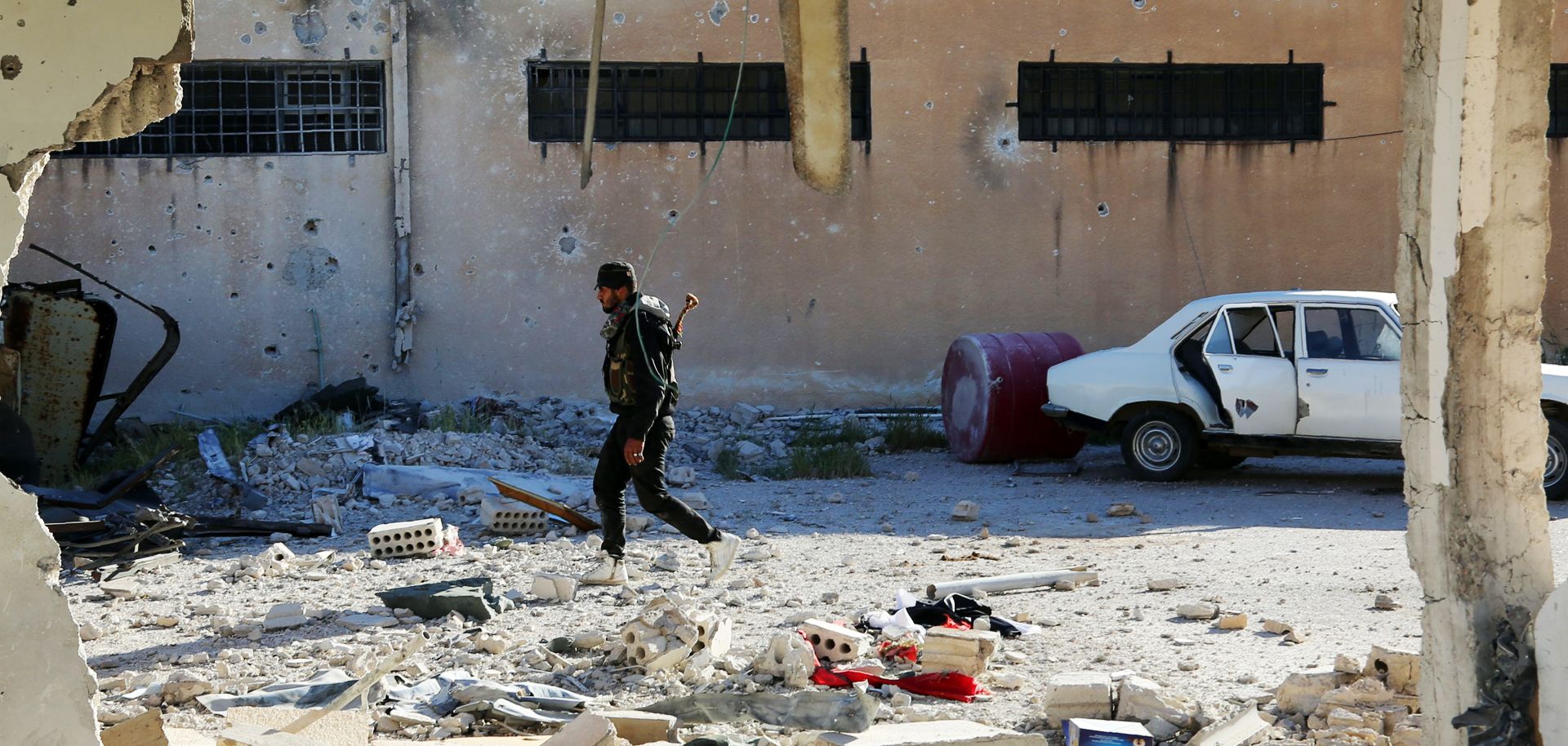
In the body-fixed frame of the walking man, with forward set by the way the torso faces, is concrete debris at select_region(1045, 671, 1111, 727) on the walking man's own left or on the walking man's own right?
on the walking man's own left

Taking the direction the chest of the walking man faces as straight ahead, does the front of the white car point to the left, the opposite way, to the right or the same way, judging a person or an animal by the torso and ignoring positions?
the opposite way

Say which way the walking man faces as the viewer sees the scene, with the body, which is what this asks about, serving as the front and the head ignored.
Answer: to the viewer's left

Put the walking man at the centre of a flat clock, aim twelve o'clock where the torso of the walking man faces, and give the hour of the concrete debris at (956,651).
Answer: The concrete debris is roughly at 8 o'clock from the walking man.

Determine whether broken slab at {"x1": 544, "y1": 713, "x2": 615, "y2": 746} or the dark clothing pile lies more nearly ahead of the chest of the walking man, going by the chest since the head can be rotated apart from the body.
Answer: the broken slab
